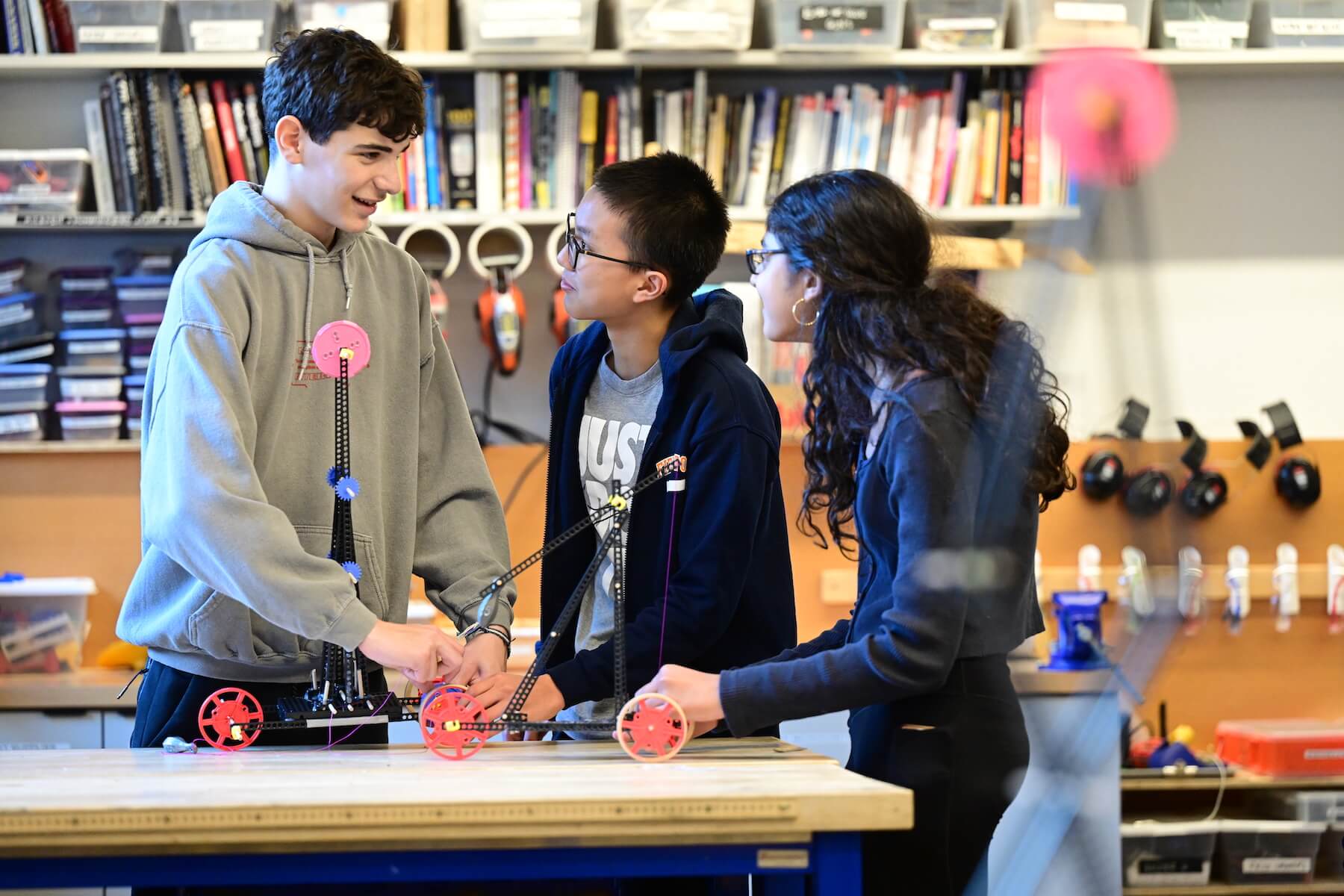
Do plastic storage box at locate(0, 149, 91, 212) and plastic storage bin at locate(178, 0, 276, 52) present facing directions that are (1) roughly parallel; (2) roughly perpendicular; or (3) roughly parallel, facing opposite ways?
roughly parallel

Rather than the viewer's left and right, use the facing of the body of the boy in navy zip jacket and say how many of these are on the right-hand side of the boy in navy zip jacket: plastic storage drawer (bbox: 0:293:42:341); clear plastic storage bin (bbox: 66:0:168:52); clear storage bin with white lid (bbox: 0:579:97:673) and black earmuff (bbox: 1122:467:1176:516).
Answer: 3

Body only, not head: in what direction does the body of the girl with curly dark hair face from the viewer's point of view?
to the viewer's left

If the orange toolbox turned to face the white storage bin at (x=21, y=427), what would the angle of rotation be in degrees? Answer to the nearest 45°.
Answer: approximately 90° to its right

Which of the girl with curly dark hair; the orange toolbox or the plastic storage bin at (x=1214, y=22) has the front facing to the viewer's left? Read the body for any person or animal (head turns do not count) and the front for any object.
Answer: the girl with curly dark hair

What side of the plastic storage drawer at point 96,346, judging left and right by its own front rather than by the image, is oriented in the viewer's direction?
front

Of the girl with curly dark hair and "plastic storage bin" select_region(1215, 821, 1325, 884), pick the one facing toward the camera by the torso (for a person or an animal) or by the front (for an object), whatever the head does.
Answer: the plastic storage bin

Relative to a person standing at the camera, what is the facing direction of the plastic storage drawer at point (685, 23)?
facing the viewer

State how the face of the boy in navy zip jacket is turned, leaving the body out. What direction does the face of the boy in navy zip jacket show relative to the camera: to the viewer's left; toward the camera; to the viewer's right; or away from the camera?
to the viewer's left

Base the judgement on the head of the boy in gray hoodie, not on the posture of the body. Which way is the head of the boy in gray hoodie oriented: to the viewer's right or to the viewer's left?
to the viewer's right

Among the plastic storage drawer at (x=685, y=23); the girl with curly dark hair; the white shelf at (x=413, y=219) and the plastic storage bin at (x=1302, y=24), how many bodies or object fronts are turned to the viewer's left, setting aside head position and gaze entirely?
1

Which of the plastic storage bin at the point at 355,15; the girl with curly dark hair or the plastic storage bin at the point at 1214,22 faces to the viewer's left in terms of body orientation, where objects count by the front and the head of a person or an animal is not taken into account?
the girl with curly dark hair
